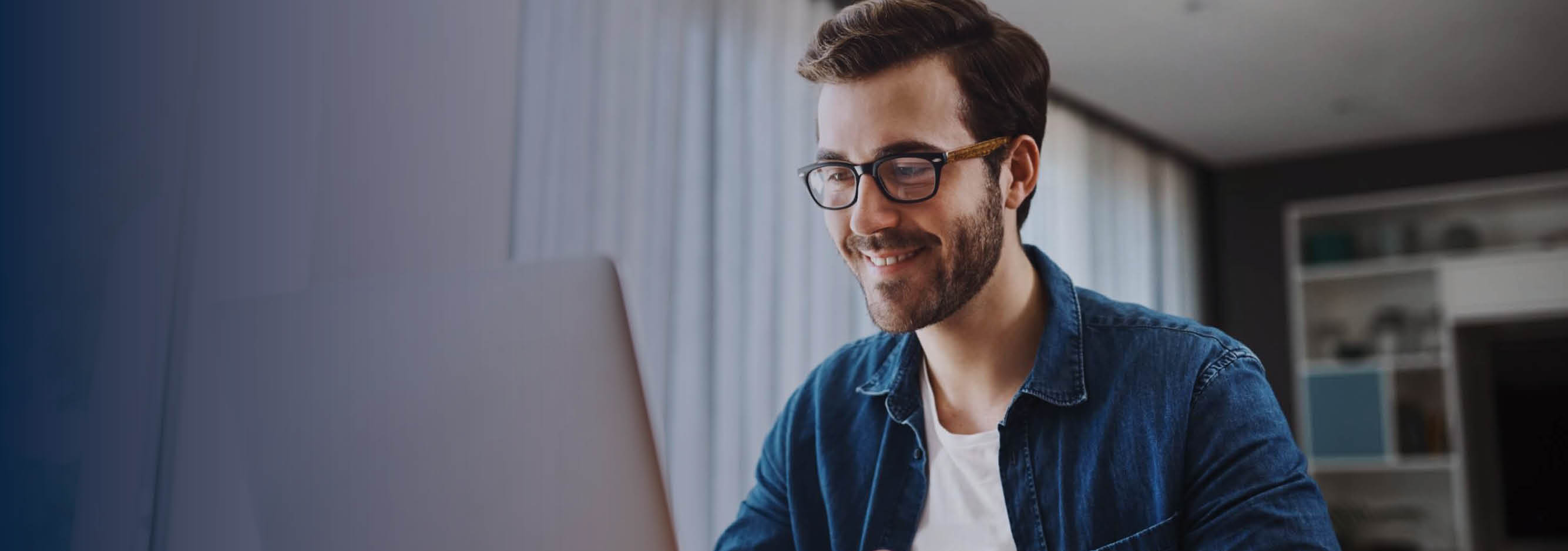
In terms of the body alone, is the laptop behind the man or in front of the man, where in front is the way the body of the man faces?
in front

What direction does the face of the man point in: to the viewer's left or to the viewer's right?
to the viewer's left

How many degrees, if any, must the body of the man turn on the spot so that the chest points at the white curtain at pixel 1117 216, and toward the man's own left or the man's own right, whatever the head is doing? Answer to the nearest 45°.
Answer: approximately 135° to the man's own right

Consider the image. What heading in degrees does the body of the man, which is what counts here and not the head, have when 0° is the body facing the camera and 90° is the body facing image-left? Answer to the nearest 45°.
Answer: approximately 45°

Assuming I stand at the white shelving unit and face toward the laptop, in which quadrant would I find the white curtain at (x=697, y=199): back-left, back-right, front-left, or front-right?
front-right

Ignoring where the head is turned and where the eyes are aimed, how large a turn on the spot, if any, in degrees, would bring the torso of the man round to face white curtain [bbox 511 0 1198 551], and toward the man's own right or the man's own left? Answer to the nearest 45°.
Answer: approximately 90° to the man's own right

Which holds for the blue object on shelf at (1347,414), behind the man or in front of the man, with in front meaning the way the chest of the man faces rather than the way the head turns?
behind

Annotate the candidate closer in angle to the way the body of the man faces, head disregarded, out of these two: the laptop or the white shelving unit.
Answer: the laptop

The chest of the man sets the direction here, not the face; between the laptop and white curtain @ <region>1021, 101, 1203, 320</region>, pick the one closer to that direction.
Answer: the laptop

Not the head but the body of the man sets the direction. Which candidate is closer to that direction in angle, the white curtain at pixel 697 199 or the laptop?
the laptop

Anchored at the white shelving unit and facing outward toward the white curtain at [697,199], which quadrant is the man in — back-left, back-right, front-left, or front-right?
front-left
